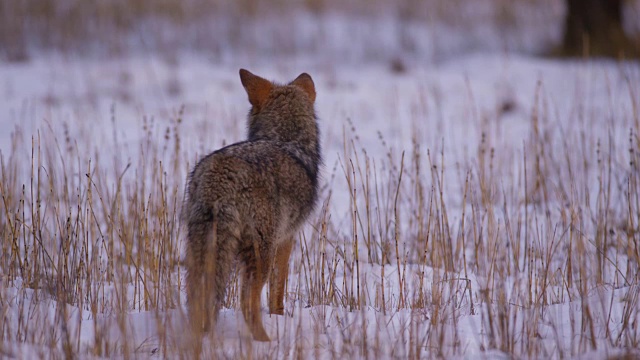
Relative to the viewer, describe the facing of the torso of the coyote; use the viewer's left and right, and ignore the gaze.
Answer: facing away from the viewer and to the right of the viewer

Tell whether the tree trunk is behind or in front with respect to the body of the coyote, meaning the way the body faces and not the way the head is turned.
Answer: in front
